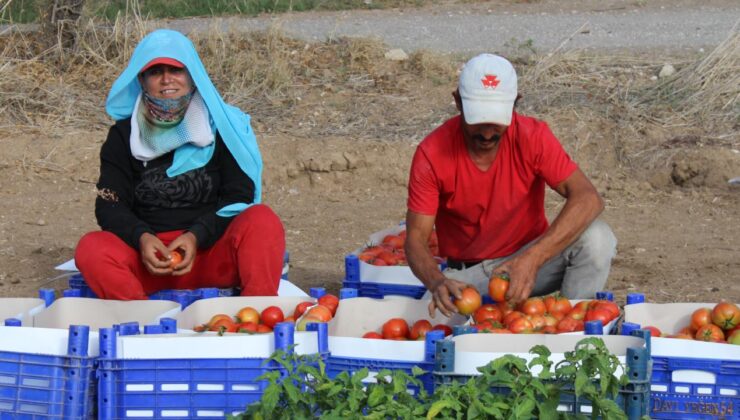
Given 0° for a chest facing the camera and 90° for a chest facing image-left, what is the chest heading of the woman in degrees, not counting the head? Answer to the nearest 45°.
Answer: approximately 0°

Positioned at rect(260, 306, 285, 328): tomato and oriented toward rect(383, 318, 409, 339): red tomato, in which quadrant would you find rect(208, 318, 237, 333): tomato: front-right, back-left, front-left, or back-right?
back-right

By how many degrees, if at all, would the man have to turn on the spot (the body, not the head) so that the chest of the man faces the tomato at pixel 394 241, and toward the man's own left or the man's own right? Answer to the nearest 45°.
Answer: approximately 135° to the man's own right

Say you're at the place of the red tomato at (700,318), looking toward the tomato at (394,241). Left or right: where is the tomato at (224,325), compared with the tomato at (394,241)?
left

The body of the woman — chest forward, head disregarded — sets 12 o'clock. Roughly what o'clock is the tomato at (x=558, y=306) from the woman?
The tomato is roughly at 10 o'clock from the woman.

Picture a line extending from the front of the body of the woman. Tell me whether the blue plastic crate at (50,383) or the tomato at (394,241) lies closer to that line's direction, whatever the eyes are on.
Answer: the blue plastic crate

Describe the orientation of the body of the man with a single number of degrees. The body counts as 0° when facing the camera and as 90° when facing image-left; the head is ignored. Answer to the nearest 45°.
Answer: approximately 0°
